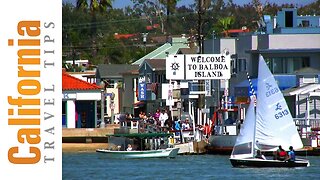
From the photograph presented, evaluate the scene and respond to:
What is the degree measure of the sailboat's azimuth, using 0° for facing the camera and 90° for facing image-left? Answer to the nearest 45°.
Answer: approximately 90°
